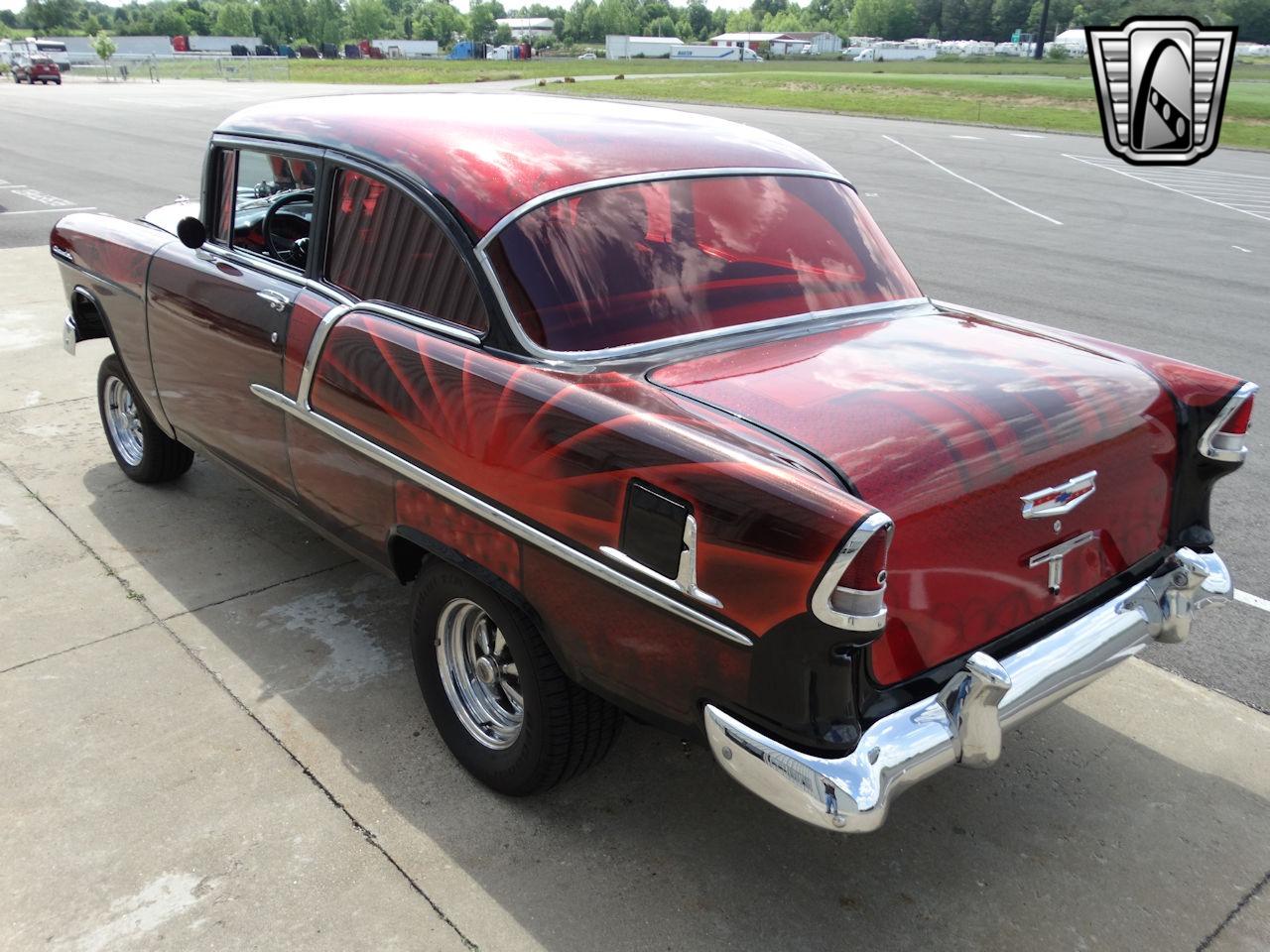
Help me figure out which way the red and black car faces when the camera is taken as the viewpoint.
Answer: facing away from the viewer and to the left of the viewer
